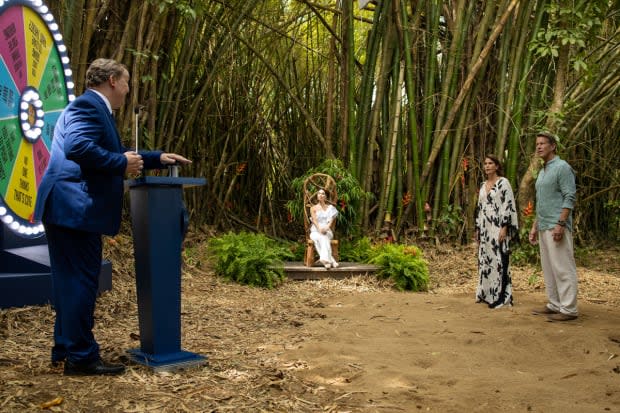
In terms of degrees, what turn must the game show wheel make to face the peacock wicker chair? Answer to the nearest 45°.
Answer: approximately 90° to its left

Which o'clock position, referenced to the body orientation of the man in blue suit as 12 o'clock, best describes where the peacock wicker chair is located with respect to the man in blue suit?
The peacock wicker chair is roughly at 10 o'clock from the man in blue suit.

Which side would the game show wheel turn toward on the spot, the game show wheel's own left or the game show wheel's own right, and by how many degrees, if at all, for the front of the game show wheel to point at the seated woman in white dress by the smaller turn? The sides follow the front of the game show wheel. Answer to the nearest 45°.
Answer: approximately 90° to the game show wheel's own left

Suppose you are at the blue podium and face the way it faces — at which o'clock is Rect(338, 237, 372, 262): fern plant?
The fern plant is roughly at 10 o'clock from the blue podium.

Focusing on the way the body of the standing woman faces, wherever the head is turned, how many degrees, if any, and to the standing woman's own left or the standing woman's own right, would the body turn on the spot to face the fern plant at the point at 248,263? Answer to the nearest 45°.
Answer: approximately 45° to the standing woman's own right

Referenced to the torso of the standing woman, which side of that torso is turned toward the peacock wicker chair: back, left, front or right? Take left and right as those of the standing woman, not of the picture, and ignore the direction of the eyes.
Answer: right

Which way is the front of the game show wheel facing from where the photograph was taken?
facing the viewer and to the right of the viewer

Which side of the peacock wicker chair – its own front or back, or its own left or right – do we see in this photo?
front

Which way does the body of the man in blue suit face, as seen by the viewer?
to the viewer's right

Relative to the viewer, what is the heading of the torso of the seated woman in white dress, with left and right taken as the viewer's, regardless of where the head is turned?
facing the viewer

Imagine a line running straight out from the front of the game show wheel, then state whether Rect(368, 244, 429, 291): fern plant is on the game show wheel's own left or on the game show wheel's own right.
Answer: on the game show wheel's own left

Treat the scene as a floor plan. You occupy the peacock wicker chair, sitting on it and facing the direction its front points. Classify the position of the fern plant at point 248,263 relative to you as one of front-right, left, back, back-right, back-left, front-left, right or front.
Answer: front-right

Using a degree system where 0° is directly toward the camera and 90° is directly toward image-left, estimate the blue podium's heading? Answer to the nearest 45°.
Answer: approximately 270°

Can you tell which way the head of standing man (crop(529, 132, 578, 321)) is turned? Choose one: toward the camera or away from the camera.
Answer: toward the camera

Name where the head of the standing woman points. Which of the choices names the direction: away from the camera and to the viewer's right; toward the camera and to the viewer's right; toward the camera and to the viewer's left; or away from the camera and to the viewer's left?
toward the camera and to the viewer's left

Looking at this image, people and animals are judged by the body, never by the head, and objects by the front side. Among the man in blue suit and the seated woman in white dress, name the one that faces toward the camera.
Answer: the seated woman in white dress

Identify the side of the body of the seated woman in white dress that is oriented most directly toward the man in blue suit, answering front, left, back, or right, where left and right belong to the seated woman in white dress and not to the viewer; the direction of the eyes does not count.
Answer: front

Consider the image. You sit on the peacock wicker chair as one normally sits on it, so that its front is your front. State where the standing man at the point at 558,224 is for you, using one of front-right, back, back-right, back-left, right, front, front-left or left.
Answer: front-left
